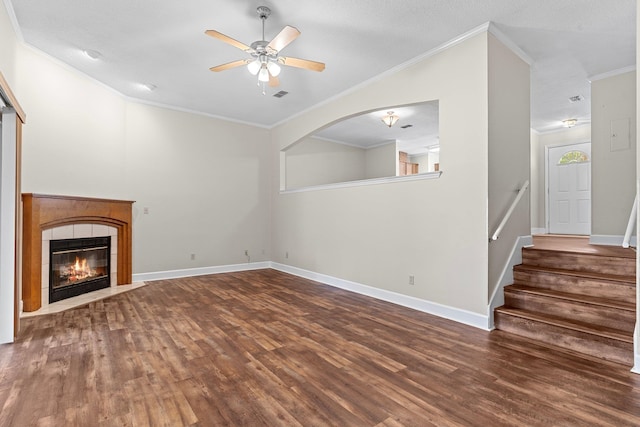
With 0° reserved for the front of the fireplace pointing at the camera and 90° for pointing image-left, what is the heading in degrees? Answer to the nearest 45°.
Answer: approximately 315°

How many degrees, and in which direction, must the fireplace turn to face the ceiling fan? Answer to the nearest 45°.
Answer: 0° — it already faces it
